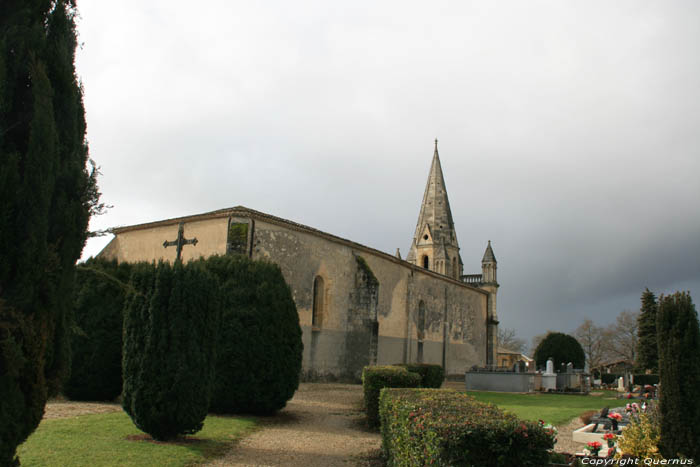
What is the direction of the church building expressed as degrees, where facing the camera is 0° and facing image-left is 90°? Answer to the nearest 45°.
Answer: approximately 225°

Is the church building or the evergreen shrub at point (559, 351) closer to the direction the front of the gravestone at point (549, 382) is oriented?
the church building

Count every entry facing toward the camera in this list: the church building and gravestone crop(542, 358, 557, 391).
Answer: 1

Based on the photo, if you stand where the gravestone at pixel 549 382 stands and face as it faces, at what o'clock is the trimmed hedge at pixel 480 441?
The trimmed hedge is roughly at 12 o'clock from the gravestone.

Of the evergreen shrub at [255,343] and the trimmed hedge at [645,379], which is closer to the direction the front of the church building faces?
the trimmed hedge

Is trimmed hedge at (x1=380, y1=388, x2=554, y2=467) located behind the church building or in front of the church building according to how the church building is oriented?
behind

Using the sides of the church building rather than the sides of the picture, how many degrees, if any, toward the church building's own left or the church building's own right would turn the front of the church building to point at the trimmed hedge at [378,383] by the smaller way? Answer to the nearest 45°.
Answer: approximately 135° to the church building's own right

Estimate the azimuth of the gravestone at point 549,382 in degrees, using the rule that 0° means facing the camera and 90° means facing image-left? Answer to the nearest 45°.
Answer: approximately 0°

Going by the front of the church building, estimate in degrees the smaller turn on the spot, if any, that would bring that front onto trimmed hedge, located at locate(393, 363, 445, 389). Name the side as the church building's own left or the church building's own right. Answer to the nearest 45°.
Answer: approximately 135° to the church building's own right

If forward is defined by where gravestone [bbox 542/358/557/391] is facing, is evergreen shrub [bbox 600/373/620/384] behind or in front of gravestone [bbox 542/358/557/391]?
behind

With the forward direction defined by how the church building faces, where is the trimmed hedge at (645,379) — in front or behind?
in front

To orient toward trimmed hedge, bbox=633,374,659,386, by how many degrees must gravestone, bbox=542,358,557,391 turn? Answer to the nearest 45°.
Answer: approximately 135° to its left
